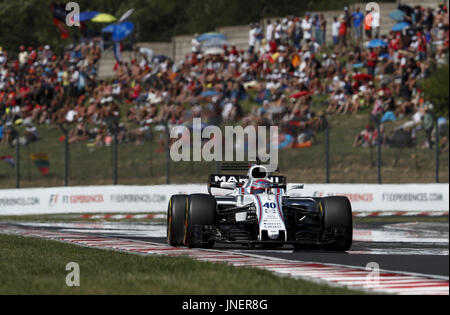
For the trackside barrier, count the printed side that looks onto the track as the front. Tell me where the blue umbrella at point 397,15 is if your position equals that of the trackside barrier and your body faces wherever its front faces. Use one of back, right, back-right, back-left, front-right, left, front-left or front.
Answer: back-left

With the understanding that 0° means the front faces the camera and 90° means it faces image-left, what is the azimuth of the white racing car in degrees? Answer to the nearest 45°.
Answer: approximately 0°

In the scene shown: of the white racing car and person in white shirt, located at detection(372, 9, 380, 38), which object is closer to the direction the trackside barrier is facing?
the white racing car

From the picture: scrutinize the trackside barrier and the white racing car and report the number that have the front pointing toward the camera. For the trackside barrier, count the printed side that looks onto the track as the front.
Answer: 2

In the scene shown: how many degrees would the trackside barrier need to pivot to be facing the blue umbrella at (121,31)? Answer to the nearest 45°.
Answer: approximately 180°

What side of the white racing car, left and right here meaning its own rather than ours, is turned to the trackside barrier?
back

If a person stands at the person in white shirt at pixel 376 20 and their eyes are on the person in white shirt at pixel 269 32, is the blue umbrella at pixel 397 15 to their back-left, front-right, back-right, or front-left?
back-right

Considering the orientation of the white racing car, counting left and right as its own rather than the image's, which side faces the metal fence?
back

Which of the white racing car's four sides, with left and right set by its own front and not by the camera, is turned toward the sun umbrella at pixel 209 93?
back

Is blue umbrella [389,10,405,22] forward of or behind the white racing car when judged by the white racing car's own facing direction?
behind

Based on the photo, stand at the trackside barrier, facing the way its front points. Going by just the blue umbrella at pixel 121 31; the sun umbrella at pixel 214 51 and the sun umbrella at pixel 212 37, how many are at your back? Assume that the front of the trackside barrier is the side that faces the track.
3

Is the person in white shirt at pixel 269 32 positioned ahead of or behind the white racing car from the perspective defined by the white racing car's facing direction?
behind

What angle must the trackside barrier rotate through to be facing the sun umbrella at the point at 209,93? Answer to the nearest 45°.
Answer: approximately 180°
